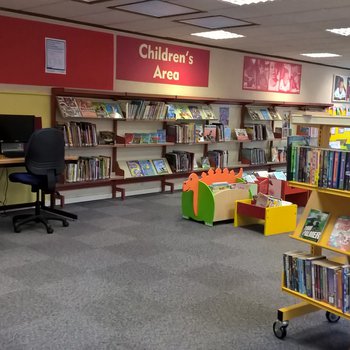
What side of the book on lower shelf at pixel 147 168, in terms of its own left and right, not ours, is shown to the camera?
front

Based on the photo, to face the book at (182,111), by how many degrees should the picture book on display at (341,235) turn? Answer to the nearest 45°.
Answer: approximately 90° to its right

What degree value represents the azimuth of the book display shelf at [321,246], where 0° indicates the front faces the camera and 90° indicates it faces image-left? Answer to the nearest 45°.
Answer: approximately 45°

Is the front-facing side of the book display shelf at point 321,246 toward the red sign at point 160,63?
no

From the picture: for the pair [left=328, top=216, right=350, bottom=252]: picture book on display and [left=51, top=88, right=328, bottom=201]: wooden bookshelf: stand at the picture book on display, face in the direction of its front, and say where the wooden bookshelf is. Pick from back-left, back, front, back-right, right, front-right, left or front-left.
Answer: right

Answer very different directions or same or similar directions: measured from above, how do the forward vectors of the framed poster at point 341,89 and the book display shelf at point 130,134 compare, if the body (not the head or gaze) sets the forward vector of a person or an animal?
same or similar directions

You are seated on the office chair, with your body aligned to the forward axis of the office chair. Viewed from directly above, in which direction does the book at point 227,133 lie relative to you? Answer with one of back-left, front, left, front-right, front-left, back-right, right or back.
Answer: right

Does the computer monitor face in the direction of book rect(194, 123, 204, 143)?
no

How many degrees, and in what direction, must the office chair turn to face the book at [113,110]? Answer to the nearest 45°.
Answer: approximately 90° to its right

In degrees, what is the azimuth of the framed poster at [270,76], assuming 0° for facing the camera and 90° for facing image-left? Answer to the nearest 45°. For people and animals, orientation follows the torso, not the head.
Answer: approximately 315°

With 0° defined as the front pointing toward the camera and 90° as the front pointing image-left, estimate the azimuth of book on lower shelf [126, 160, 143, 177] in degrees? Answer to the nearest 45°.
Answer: approximately 0°

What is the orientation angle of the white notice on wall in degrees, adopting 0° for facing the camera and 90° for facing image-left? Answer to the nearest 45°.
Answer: approximately 315°

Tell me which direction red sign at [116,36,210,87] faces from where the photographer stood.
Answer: facing the viewer and to the right of the viewer

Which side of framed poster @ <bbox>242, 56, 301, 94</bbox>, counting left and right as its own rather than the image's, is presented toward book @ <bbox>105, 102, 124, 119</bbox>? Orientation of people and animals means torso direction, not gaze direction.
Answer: right

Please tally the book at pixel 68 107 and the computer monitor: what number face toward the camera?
2

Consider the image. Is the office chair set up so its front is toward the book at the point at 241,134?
no

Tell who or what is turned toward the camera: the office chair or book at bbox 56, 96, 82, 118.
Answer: the book

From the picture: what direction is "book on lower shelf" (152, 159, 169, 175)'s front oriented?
toward the camera

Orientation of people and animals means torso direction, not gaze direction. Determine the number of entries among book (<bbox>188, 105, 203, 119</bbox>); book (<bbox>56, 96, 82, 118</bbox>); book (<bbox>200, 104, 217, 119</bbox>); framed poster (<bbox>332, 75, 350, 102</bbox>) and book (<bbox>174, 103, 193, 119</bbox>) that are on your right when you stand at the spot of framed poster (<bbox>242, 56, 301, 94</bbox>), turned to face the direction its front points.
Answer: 4
